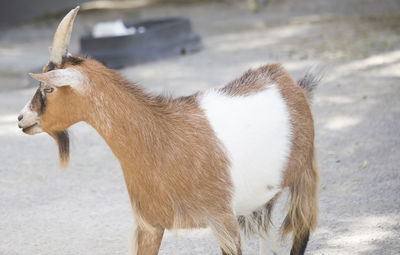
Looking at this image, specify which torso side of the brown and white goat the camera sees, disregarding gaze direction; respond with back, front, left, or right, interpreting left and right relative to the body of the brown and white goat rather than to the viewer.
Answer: left
